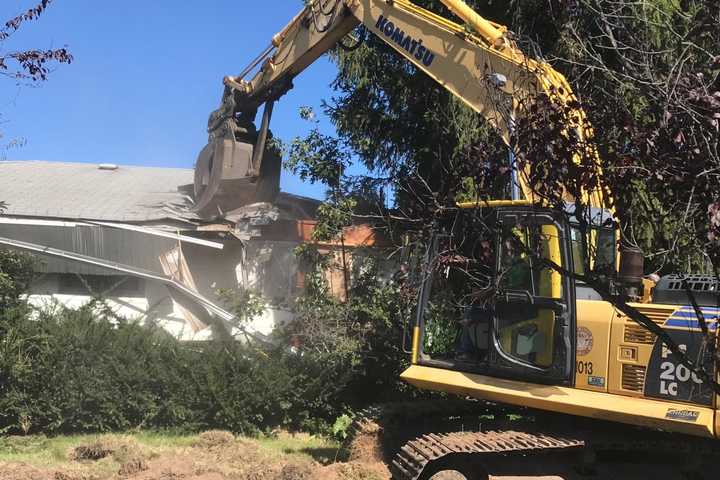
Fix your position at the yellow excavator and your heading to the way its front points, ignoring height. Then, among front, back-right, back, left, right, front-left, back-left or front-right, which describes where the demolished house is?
front-right

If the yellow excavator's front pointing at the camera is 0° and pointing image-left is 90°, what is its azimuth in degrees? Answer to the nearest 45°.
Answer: approximately 90°

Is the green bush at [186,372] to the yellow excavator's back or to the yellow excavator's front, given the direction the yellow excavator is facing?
to the front
